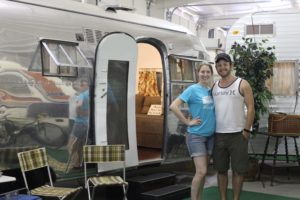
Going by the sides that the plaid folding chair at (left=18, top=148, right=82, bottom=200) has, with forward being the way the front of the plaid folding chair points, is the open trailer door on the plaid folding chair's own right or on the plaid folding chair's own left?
on the plaid folding chair's own left

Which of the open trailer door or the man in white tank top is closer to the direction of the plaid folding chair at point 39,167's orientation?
the man in white tank top

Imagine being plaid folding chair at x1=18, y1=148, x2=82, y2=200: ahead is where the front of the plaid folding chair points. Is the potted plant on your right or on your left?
on your left

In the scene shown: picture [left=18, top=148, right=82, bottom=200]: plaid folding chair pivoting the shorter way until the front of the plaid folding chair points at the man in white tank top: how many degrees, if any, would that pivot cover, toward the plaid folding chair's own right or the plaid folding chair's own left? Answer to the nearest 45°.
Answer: approximately 45° to the plaid folding chair's own left

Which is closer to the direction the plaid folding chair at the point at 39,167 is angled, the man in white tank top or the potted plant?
the man in white tank top

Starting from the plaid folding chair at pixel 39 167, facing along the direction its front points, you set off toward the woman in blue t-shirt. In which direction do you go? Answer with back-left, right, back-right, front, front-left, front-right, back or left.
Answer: front-left

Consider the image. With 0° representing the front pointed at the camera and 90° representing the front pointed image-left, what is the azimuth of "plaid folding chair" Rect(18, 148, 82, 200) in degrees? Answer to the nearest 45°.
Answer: approximately 315°
